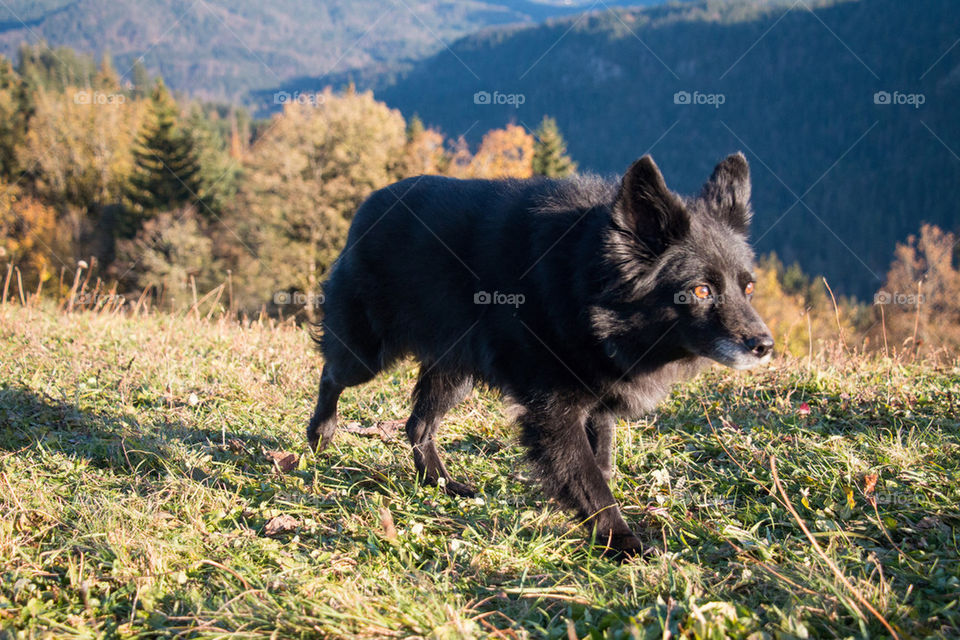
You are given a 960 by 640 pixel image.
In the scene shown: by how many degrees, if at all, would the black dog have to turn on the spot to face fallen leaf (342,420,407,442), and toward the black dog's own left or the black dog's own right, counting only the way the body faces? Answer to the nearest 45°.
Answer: approximately 180°

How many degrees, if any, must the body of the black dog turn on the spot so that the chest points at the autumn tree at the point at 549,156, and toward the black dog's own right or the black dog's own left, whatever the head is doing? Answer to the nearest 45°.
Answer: approximately 135° to the black dog's own left

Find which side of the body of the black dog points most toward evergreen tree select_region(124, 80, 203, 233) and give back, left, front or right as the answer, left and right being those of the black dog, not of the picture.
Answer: back

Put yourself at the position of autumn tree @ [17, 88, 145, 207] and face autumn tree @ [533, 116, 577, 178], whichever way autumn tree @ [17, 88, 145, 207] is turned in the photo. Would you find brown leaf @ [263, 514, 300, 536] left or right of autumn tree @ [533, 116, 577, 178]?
right

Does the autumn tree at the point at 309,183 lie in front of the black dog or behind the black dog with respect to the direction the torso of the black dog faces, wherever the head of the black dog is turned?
behind

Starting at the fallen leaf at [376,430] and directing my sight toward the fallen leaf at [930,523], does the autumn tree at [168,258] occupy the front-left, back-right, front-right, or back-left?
back-left

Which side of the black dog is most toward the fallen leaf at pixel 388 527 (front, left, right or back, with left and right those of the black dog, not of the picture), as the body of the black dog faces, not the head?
right

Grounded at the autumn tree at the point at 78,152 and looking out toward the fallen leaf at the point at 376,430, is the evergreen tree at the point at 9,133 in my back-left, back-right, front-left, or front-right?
back-right

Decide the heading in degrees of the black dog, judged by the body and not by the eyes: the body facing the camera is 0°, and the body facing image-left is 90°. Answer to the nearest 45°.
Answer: approximately 315°

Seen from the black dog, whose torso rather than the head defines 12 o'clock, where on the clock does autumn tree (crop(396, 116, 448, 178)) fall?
The autumn tree is roughly at 7 o'clock from the black dog.

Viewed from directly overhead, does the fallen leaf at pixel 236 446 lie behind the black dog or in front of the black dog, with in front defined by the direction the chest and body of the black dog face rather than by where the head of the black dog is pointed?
behind

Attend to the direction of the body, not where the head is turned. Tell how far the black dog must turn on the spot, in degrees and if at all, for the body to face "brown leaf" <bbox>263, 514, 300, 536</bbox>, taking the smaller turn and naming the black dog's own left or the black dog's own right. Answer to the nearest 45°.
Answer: approximately 90° to the black dog's own right
